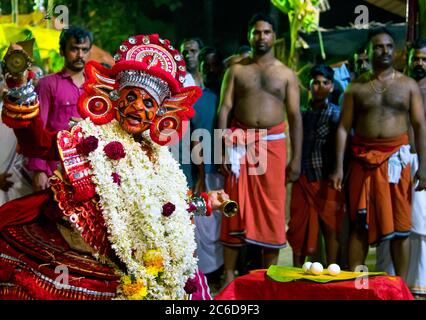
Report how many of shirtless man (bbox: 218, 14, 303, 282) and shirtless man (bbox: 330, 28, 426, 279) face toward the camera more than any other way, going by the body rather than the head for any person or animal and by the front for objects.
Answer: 2

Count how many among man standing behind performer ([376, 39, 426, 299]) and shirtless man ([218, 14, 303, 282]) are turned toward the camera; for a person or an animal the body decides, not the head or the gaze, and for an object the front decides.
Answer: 2

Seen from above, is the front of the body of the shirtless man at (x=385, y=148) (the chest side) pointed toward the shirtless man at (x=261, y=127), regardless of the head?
no

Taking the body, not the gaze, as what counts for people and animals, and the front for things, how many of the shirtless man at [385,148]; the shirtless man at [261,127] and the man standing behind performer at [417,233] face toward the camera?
3

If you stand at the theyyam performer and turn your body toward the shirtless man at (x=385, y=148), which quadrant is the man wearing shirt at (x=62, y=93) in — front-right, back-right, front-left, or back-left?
front-left

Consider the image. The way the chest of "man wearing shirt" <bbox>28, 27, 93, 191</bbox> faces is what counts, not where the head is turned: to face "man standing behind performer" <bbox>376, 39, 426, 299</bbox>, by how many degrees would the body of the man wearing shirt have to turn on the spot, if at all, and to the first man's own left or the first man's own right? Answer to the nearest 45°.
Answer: approximately 45° to the first man's own left

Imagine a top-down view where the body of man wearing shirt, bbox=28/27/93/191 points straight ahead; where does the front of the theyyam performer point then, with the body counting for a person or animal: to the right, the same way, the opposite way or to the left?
the same way

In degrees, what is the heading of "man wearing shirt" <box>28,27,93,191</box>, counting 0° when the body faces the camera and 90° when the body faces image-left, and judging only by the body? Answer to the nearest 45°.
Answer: approximately 315°

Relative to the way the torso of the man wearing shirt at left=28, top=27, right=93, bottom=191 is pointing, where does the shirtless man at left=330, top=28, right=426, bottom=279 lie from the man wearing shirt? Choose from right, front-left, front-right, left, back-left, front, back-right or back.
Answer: front-left

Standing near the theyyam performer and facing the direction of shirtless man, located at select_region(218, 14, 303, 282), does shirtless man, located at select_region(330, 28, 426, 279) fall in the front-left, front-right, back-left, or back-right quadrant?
front-right

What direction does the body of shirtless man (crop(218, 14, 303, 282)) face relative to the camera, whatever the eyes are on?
toward the camera

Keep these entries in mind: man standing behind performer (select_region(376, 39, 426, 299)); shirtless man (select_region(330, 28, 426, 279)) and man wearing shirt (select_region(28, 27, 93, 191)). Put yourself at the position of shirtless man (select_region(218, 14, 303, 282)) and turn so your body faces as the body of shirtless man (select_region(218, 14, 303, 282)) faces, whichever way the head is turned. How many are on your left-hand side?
2

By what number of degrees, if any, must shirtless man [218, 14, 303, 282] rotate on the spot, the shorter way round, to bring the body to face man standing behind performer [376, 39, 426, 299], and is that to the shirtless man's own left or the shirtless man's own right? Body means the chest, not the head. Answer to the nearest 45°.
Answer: approximately 90° to the shirtless man's own left

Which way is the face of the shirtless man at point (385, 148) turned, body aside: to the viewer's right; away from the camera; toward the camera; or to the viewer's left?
toward the camera

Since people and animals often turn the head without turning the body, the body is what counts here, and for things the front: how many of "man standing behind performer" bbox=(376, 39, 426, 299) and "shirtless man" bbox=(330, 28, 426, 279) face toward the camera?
2

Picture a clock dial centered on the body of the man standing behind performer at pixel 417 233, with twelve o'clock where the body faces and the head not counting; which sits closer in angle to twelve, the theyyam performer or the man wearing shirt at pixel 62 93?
the theyyam performer

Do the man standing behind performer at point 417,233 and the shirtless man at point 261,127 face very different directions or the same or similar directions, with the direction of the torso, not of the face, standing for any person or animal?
same or similar directions

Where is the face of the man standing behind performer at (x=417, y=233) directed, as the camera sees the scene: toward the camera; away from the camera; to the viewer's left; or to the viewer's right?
toward the camera

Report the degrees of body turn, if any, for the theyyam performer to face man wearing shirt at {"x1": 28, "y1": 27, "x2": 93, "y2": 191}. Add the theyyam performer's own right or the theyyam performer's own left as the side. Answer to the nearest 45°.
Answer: approximately 135° to the theyyam performer's own left

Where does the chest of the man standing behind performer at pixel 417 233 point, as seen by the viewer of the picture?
toward the camera
